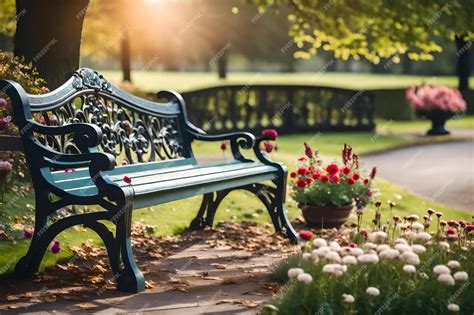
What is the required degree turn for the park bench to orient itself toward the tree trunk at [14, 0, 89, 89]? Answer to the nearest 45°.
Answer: approximately 135° to its left

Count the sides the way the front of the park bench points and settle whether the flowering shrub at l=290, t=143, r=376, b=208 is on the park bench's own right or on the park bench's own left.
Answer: on the park bench's own left

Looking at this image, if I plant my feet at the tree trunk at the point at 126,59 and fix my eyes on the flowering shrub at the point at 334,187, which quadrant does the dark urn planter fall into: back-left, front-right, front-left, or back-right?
front-left

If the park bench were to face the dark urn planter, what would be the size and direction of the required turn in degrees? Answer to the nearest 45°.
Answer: approximately 90° to its left

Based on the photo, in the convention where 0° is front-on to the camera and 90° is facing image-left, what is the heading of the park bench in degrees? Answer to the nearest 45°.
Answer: approximately 315°

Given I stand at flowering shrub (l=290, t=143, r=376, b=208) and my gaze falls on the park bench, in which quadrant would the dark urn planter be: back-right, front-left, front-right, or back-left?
back-right

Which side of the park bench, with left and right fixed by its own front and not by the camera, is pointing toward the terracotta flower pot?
left

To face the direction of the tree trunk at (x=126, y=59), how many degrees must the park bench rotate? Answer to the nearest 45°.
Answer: approximately 135° to its left

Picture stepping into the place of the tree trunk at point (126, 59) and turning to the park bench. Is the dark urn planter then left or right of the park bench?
left

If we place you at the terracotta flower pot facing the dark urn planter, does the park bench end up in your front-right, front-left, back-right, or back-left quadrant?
back-left

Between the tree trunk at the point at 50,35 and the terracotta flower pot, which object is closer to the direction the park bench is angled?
the terracotta flower pot

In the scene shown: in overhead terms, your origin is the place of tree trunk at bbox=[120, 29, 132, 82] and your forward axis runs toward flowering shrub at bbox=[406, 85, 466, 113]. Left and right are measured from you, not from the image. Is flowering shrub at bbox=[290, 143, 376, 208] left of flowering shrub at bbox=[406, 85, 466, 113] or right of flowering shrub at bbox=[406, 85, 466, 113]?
right
